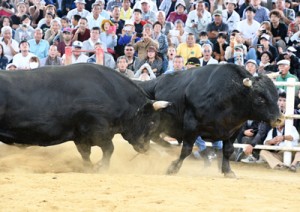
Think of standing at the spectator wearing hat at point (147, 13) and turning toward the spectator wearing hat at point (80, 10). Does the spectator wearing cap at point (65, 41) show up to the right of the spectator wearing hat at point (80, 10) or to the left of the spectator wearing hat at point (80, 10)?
left

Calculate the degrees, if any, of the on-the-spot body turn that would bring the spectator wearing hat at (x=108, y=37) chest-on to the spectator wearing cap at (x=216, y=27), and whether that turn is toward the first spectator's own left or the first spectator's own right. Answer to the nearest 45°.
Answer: approximately 90° to the first spectator's own left

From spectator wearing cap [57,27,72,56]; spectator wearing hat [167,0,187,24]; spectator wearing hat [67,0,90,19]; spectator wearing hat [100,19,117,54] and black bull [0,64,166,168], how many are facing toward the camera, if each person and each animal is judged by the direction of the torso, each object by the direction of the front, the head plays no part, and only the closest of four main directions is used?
4

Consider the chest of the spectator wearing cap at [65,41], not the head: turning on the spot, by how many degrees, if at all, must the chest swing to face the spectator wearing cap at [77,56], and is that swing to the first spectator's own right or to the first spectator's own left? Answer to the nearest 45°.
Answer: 0° — they already face them

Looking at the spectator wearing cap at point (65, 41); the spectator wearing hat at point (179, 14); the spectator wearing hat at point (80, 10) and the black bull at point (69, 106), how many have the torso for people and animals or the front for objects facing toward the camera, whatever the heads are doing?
3

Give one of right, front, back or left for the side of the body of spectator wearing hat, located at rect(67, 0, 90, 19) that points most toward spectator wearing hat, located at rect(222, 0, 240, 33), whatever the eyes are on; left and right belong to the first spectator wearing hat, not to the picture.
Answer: left

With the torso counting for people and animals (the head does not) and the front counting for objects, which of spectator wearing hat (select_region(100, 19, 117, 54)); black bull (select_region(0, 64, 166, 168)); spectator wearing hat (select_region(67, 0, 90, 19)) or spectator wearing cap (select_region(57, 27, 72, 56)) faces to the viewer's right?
the black bull

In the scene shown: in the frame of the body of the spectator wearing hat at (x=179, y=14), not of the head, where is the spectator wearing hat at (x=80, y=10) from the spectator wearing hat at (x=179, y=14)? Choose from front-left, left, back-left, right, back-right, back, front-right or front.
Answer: right

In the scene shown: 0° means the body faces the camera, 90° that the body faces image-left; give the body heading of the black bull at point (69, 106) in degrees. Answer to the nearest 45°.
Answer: approximately 270°

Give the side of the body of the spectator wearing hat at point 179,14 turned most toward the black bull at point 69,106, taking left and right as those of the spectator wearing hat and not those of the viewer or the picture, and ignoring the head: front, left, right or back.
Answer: front

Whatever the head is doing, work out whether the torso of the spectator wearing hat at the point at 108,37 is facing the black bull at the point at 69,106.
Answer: yes

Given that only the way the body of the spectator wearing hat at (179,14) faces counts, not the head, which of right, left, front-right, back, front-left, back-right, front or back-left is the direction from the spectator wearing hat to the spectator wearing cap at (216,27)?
front-left

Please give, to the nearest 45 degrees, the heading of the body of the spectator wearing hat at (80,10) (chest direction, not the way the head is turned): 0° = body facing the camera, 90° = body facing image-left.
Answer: approximately 0°
